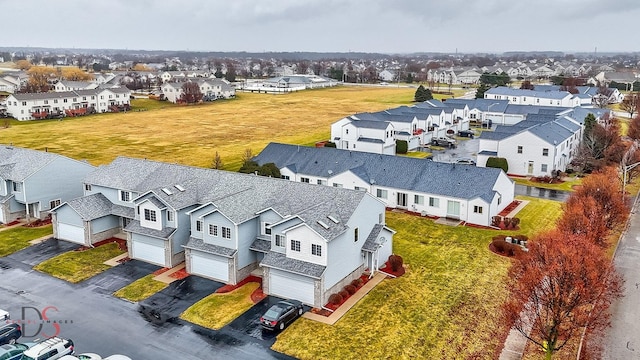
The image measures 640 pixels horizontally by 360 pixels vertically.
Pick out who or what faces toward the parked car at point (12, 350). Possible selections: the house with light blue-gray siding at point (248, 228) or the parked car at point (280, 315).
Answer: the house with light blue-gray siding

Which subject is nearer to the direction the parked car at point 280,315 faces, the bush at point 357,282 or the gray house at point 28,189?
the bush

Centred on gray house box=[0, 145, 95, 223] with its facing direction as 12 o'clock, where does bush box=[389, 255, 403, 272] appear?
The bush is roughly at 9 o'clock from the gray house.

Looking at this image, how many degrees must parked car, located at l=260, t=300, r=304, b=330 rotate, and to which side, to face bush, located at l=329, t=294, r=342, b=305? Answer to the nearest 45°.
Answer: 0° — it already faces it

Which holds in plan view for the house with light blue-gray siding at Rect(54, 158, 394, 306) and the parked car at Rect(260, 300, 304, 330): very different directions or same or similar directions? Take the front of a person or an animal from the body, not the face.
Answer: very different directions

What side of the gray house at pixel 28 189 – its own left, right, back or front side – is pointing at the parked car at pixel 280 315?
left

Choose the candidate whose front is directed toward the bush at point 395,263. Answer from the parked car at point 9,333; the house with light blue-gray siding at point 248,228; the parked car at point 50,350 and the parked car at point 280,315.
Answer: the parked car at point 280,315

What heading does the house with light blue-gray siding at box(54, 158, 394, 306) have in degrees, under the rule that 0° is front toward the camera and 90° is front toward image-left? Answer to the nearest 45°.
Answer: approximately 45°

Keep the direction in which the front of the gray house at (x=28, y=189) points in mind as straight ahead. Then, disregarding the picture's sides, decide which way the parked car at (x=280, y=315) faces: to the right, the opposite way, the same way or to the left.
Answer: the opposite way

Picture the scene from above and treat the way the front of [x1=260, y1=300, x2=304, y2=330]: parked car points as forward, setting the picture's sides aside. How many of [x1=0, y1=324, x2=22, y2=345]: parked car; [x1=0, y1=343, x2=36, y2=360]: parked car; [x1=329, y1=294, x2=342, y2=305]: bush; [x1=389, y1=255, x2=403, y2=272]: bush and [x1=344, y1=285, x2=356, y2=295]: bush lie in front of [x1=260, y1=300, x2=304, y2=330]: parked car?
3

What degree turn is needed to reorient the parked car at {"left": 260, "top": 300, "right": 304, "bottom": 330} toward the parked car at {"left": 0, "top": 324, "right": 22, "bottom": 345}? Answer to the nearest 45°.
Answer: approximately 135° to its left
